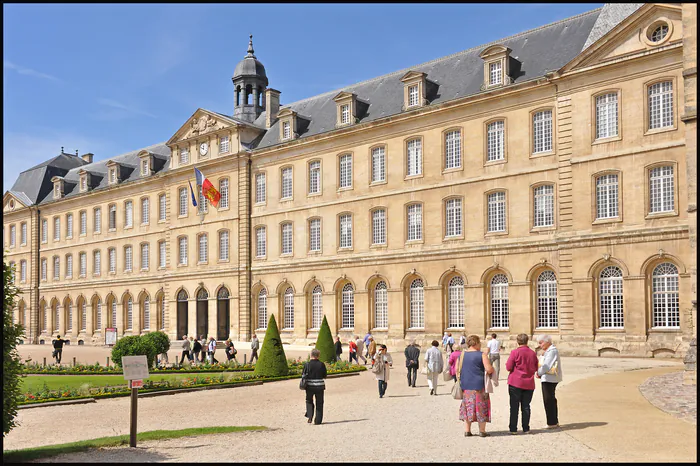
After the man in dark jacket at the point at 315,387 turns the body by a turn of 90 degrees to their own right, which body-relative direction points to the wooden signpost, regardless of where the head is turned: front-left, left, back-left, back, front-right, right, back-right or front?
back-right

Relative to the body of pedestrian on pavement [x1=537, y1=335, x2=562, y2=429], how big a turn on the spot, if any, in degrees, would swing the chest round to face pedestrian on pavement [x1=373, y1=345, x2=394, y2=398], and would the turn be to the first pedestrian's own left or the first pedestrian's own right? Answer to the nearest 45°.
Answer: approximately 45° to the first pedestrian's own right

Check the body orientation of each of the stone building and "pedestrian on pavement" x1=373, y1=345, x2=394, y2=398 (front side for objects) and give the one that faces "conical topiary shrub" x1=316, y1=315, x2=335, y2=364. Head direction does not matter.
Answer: the stone building

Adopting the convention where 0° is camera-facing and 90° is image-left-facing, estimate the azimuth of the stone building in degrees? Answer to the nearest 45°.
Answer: approximately 45°

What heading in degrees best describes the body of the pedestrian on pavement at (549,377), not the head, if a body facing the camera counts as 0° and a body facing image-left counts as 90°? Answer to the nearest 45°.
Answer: approximately 90°

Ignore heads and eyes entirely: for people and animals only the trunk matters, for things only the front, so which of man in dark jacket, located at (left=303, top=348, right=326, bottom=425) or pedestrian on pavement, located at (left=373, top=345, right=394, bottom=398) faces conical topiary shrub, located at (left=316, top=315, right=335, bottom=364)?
the man in dark jacket

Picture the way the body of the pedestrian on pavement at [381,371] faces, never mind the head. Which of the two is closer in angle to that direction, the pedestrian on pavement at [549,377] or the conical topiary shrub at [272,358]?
the pedestrian on pavement

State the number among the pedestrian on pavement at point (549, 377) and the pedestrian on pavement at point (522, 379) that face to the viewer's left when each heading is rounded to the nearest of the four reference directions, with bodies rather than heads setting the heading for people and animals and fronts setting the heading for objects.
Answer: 1

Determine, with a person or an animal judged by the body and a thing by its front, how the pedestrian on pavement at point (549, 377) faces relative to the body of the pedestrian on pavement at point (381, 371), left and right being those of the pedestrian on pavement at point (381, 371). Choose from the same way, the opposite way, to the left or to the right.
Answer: to the right

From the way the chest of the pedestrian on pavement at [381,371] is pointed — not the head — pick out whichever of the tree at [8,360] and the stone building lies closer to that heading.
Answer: the tree

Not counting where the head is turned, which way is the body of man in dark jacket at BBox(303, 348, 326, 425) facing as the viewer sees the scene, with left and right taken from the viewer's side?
facing away from the viewer
